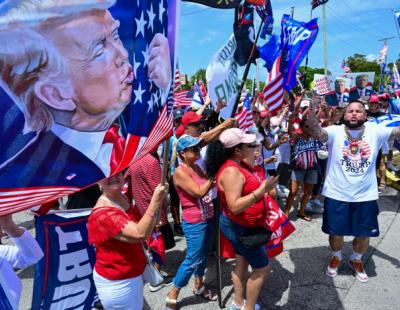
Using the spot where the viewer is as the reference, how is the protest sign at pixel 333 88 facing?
facing the viewer

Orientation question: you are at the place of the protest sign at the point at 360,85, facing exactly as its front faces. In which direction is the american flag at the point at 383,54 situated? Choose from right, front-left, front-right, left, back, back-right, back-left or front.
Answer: back

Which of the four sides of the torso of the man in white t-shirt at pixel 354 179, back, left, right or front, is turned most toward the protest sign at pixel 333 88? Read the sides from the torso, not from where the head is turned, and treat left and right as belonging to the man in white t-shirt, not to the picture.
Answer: back

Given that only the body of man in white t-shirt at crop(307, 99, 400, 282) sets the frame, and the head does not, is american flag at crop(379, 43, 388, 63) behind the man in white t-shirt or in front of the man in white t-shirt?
behind

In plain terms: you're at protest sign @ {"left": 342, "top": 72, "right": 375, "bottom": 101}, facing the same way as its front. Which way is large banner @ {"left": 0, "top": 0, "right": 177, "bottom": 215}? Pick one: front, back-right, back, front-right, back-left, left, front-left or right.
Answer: front

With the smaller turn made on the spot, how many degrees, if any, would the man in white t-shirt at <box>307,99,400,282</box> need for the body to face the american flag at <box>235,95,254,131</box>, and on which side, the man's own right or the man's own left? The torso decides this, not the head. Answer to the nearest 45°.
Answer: approximately 90° to the man's own right

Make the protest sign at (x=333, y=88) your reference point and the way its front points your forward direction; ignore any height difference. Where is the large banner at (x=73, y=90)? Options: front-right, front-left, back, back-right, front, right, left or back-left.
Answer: front

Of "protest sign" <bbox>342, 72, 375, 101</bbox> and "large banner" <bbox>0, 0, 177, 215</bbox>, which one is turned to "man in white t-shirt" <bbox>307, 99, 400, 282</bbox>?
the protest sign

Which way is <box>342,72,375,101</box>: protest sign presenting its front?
toward the camera

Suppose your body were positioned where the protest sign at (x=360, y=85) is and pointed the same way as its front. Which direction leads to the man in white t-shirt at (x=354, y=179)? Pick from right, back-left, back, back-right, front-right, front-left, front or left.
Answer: front

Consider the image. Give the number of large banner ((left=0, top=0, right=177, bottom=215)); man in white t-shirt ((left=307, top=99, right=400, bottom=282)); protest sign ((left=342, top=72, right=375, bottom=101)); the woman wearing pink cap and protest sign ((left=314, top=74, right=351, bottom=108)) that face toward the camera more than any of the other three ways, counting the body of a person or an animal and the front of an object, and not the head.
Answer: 4

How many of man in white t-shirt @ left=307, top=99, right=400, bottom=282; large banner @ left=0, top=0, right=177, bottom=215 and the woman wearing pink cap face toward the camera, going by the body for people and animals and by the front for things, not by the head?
2

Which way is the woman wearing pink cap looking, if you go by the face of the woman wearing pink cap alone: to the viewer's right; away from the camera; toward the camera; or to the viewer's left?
to the viewer's right

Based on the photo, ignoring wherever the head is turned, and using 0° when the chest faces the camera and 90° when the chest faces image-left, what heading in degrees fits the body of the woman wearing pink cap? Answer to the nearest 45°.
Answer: approximately 270°
